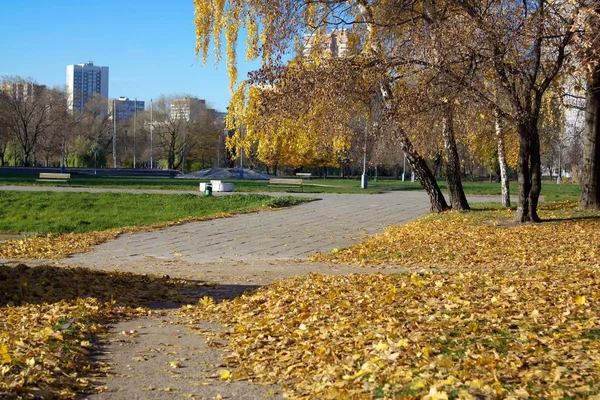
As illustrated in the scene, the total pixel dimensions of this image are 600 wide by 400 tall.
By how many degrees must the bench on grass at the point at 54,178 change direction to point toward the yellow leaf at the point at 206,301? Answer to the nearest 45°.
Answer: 0° — it already faces it

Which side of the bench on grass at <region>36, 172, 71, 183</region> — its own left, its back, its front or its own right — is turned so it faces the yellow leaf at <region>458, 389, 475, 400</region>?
front

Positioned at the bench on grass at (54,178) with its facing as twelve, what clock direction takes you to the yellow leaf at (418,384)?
The yellow leaf is roughly at 12 o'clock from the bench on grass.

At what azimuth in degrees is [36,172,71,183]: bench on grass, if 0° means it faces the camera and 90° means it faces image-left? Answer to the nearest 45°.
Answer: approximately 0°

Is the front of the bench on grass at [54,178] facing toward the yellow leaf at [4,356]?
yes

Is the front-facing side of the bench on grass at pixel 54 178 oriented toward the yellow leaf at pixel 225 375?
yes

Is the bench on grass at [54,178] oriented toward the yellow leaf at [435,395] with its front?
yes

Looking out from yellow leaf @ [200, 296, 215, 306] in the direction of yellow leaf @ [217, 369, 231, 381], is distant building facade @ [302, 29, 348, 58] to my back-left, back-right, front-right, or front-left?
back-left
